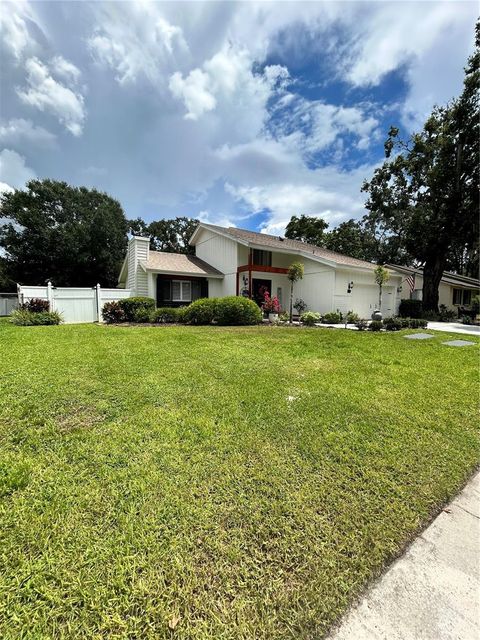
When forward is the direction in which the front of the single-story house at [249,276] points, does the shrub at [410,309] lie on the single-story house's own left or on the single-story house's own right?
on the single-story house's own left

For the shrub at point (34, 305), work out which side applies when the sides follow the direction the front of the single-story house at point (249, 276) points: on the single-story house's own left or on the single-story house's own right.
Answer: on the single-story house's own right

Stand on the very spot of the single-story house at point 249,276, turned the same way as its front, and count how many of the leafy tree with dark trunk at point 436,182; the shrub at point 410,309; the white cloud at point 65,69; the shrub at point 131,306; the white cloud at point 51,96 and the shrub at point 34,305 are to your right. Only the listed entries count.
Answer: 4

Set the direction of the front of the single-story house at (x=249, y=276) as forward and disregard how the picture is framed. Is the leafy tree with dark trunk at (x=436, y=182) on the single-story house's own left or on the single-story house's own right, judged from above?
on the single-story house's own left

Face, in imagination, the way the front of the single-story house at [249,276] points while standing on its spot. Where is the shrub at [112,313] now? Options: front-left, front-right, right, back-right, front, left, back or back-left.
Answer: right

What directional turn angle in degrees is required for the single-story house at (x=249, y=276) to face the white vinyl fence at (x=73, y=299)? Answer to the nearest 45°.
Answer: approximately 90° to its right
